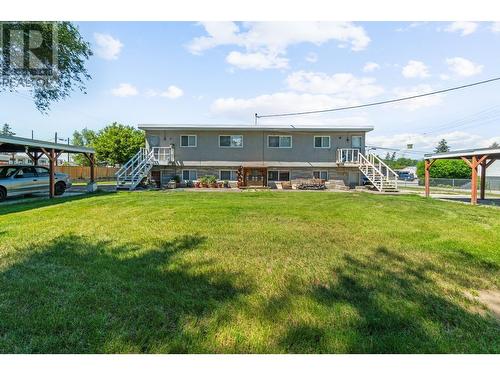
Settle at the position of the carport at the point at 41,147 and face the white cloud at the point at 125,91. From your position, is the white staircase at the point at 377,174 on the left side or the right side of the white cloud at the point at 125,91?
right

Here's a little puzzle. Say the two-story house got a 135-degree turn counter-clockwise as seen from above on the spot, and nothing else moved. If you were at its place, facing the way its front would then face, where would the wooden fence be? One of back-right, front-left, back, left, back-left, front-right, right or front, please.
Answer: left

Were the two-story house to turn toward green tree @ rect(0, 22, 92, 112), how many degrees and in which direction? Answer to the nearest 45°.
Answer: approximately 45° to its right

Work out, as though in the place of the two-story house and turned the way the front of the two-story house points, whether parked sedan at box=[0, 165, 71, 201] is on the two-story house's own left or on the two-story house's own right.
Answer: on the two-story house's own right

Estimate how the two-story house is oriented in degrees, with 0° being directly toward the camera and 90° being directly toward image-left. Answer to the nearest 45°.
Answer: approximately 0°

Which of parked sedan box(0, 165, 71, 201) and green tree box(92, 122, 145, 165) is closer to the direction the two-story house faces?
the parked sedan
